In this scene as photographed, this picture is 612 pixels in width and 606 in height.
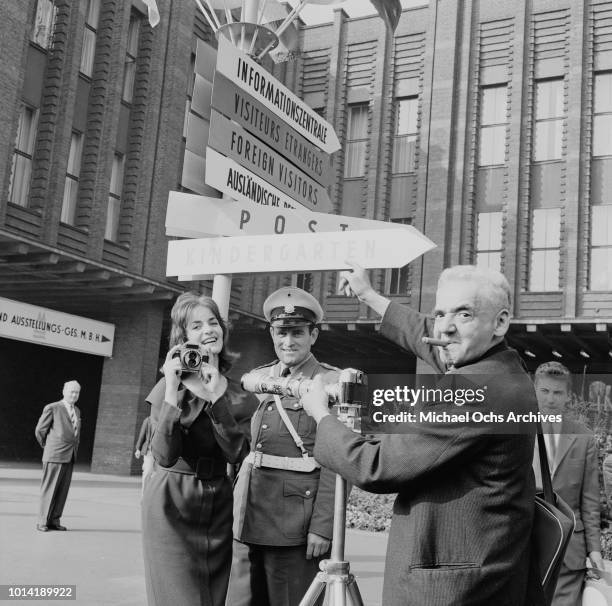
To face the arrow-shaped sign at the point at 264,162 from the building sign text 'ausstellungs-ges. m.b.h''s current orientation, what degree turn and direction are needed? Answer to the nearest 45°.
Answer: approximately 45° to its right

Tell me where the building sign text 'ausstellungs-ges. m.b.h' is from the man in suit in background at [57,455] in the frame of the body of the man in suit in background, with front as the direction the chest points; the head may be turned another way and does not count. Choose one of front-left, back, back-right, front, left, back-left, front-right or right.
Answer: back-left

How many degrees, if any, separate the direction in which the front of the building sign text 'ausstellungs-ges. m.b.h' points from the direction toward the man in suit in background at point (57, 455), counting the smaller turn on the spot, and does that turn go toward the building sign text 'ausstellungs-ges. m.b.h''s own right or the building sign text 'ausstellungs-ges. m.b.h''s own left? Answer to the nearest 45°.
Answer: approximately 45° to the building sign text 'ausstellungs-ges. m.b.h''s own right

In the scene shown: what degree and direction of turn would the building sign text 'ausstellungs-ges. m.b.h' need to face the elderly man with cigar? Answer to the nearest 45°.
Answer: approximately 45° to its right

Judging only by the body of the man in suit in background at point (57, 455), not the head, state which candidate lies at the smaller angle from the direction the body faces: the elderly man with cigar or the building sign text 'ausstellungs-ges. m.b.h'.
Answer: the elderly man with cigar

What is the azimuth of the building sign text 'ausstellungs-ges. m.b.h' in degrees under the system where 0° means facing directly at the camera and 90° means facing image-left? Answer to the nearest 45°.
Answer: approximately 315°

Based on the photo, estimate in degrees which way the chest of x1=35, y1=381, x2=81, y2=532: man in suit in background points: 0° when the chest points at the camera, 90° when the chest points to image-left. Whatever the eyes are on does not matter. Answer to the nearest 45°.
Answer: approximately 315°
